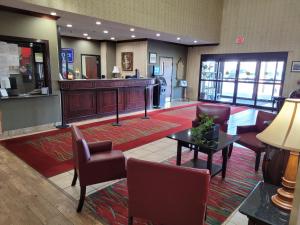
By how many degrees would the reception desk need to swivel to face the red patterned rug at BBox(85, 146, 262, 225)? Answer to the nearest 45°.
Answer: approximately 45° to its right

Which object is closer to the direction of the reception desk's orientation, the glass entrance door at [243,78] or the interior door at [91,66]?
the glass entrance door

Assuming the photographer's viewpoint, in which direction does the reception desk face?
facing the viewer and to the right of the viewer

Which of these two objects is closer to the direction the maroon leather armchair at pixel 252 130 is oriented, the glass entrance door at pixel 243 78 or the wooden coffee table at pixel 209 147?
the wooden coffee table

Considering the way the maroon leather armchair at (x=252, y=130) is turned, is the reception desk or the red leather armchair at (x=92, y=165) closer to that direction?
the red leather armchair

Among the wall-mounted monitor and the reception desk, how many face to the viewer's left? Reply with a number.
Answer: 0

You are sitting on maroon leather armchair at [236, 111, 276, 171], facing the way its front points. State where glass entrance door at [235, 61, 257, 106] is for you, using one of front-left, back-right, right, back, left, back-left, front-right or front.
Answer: back-right

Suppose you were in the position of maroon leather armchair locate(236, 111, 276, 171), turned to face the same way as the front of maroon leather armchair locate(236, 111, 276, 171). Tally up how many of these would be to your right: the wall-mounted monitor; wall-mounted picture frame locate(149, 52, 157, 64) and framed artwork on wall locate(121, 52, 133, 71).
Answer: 3

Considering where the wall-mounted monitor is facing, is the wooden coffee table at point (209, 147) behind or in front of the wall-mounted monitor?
in front

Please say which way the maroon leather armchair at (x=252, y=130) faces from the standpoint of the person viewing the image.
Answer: facing the viewer and to the left of the viewer

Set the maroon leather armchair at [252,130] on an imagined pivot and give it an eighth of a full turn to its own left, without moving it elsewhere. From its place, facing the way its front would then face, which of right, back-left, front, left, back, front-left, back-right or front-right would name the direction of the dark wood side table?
front

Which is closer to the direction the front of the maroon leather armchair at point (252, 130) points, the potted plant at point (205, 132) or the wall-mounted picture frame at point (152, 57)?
the potted plant

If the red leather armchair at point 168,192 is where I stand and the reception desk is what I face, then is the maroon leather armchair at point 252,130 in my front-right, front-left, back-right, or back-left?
front-right

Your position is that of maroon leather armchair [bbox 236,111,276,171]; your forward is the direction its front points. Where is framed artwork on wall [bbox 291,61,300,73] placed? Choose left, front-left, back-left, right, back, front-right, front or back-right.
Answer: back-right
